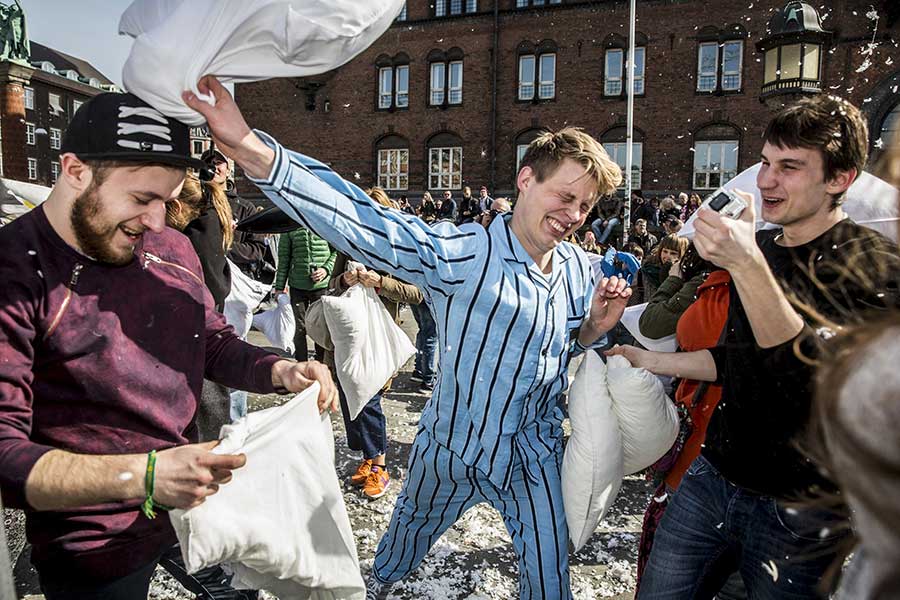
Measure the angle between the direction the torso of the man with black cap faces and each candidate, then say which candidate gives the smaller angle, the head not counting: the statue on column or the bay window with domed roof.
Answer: the bay window with domed roof

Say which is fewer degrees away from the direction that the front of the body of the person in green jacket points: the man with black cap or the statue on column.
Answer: the man with black cap

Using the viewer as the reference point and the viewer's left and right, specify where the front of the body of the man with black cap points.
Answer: facing the viewer and to the right of the viewer

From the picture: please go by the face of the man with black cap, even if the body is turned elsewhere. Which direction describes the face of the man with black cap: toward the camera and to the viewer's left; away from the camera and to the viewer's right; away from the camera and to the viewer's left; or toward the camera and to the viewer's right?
toward the camera and to the viewer's right

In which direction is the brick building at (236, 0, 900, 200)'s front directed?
toward the camera

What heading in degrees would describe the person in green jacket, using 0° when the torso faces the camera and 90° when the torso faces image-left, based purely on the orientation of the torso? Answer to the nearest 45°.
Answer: approximately 0°

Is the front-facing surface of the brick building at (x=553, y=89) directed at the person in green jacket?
yes

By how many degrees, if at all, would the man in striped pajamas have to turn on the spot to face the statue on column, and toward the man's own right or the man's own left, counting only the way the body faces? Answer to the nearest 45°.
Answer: approximately 180°

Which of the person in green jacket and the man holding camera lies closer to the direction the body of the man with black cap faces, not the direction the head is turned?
the man holding camera

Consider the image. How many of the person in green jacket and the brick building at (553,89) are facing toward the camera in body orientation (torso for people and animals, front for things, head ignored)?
2

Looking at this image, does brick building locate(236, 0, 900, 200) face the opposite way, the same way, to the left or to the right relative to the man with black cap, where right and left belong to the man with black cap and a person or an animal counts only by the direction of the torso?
to the right

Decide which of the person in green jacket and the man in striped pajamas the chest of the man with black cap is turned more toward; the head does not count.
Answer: the man in striped pajamas

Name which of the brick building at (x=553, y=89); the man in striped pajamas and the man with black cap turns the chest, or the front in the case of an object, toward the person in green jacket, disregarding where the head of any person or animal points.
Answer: the brick building

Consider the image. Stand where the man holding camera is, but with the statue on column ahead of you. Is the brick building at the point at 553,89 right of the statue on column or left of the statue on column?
right
